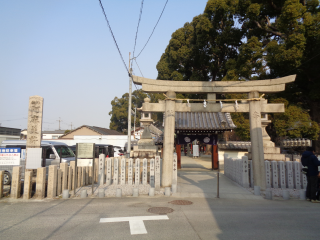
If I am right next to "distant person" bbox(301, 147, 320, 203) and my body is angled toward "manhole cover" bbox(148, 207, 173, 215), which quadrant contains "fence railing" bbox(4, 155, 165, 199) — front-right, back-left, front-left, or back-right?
front-right

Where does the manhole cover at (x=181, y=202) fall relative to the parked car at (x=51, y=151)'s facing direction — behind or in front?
in front

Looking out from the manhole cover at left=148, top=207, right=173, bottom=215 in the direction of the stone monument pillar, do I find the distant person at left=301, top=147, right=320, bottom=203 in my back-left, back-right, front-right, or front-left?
back-right

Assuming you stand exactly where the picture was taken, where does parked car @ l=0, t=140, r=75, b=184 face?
facing the viewer and to the right of the viewer

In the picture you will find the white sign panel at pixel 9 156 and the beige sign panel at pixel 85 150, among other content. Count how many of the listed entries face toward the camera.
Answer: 2

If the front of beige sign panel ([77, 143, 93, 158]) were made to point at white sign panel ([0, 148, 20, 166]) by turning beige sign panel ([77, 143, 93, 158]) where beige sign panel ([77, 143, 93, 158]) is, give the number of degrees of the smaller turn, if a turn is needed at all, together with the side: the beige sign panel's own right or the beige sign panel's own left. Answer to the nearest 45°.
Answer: approximately 90° to the beige sign panel's own right

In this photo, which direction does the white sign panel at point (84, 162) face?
toward the camera

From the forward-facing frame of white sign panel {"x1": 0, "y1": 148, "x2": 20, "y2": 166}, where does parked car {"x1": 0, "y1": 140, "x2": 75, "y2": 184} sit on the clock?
The parked car is roughly at 7 o'clock from the white sign panel.

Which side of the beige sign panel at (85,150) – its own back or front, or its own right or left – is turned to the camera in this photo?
front

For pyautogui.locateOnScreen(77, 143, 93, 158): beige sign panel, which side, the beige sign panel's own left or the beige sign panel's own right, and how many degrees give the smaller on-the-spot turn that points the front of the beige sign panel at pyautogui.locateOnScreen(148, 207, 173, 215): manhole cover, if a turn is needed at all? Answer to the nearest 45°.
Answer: approximately 45° to the beige sign panel's own left

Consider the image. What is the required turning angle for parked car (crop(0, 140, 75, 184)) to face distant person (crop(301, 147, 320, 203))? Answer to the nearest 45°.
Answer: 0° — it already faces them

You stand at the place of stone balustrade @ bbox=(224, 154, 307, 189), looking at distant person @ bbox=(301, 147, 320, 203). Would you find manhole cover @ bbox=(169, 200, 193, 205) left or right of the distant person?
right

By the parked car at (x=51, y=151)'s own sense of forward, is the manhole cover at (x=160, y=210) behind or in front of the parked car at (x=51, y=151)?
in front

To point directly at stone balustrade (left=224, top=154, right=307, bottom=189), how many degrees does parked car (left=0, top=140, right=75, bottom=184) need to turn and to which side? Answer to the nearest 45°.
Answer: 0° — it already faces it
